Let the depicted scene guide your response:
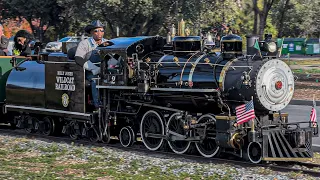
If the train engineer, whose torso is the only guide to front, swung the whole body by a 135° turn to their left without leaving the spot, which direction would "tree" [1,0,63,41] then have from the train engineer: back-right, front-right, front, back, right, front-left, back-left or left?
front

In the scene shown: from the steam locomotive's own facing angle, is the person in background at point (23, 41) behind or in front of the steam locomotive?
behind

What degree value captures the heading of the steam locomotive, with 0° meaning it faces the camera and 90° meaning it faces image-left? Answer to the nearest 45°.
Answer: approximately 315°

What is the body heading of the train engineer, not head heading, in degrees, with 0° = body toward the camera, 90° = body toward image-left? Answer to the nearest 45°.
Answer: approximately 315°
